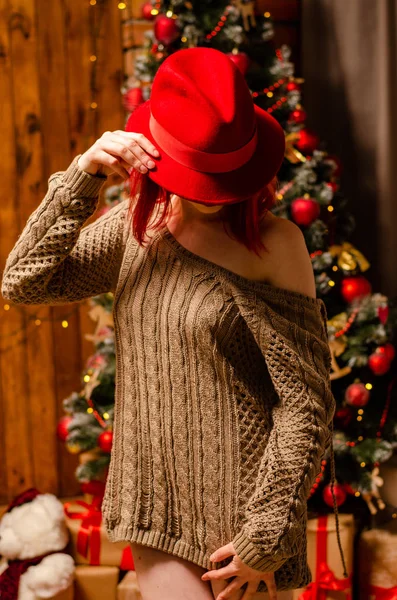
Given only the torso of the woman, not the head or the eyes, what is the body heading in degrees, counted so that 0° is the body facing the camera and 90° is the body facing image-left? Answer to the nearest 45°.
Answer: approximately 0°

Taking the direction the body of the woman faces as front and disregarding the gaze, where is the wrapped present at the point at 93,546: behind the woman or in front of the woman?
behind

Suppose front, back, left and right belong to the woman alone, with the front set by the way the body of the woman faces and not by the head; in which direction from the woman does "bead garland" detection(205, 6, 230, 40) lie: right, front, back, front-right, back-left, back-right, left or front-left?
back

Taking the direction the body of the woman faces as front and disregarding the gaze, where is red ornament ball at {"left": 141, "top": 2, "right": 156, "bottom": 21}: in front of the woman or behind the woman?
behind
